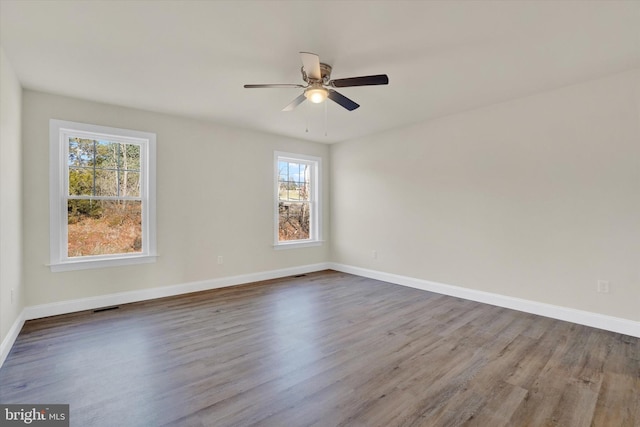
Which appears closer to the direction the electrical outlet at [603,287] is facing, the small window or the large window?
the large window

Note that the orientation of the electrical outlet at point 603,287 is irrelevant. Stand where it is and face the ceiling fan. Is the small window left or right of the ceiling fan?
right

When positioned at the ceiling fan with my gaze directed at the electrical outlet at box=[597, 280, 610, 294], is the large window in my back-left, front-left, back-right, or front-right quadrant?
back-left

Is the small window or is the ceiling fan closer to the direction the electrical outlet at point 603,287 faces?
the ceiling fan

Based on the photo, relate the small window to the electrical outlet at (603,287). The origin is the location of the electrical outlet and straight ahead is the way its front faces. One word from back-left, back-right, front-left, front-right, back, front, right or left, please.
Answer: right

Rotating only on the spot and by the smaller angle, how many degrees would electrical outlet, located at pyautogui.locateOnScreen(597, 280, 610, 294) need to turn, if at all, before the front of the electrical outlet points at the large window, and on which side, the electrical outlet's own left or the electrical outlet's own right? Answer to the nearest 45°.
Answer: approximately 45° to the electrical outlet's own right

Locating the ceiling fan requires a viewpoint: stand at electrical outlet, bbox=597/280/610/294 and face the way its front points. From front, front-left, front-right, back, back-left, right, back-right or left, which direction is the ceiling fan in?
front-right
